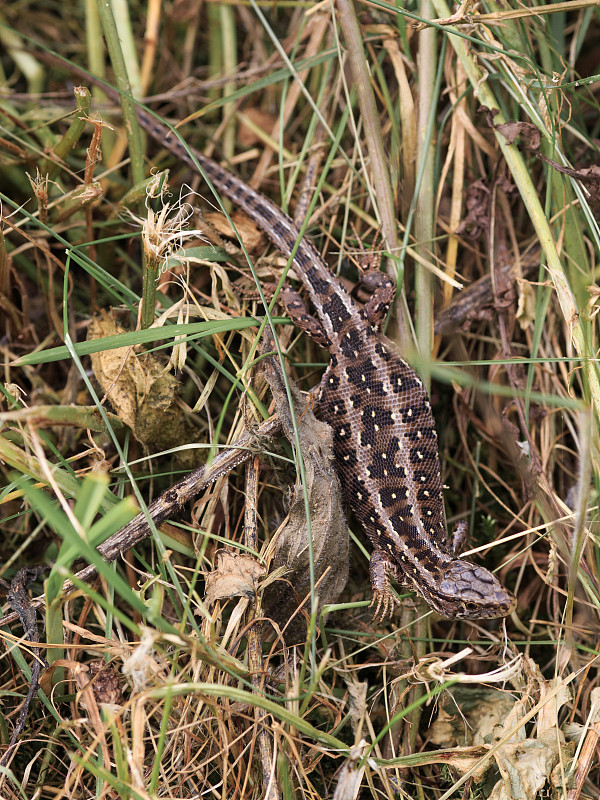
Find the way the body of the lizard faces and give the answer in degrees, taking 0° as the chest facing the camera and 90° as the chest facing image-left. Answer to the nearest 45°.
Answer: approximately 315°

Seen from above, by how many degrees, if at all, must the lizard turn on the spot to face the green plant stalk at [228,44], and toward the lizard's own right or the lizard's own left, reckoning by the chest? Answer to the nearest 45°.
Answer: approximately 135° to the lizard's own left

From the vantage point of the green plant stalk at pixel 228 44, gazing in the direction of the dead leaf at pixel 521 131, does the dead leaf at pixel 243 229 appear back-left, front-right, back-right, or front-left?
front-right

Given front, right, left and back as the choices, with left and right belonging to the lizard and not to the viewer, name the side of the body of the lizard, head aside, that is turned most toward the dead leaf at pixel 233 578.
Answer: right
